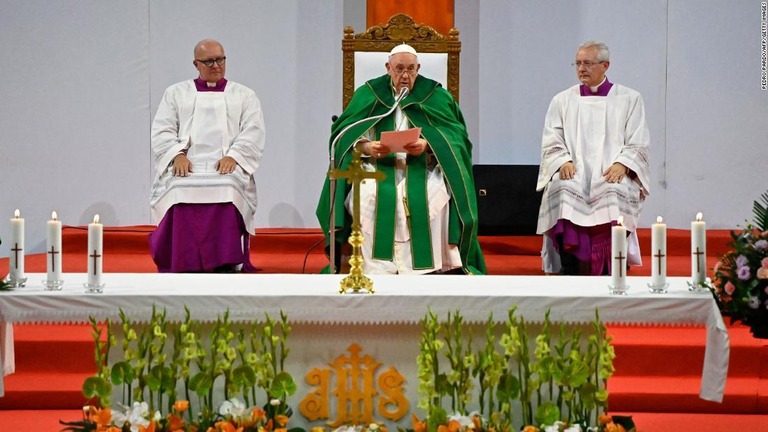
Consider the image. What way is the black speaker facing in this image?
toward the camera

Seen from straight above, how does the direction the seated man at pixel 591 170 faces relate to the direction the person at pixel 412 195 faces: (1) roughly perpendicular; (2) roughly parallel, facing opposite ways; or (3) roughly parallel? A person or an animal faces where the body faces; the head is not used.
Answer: roughly parallel

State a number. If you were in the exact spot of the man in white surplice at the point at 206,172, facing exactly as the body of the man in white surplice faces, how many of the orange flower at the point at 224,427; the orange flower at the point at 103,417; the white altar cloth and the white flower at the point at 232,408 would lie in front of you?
4

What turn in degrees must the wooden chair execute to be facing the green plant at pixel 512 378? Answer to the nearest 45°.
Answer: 0° — it already faces it

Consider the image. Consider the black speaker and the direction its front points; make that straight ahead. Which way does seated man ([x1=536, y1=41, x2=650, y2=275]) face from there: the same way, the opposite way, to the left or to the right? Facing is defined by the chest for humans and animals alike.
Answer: the same way

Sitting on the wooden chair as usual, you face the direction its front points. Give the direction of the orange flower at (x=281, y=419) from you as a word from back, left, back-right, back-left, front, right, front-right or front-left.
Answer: front

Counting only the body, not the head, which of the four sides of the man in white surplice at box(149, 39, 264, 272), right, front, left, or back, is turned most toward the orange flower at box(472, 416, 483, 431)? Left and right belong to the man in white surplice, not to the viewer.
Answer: front

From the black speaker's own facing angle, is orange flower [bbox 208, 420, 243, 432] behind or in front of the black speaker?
in front

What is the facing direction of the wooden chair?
toward the camera

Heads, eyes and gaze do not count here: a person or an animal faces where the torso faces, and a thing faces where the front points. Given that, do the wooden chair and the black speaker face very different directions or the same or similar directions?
same or similar directions

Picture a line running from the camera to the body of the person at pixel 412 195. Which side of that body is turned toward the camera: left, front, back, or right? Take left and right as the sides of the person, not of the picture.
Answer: front

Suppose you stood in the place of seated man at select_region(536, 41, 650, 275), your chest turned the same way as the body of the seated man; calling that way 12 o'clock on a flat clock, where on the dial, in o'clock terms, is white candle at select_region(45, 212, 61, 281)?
The white candle is roughly at 1 o'clock from the seated man.

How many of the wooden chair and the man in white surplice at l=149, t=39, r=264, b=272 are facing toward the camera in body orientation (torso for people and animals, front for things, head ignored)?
2

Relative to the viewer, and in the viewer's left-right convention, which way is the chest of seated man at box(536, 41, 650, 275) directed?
facing the viewer

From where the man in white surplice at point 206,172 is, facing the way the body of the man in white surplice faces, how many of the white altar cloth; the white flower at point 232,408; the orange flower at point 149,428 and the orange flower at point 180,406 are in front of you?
4

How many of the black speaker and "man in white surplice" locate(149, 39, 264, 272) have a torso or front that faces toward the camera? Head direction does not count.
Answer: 2

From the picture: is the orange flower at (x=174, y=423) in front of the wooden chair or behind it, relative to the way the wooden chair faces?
in front
